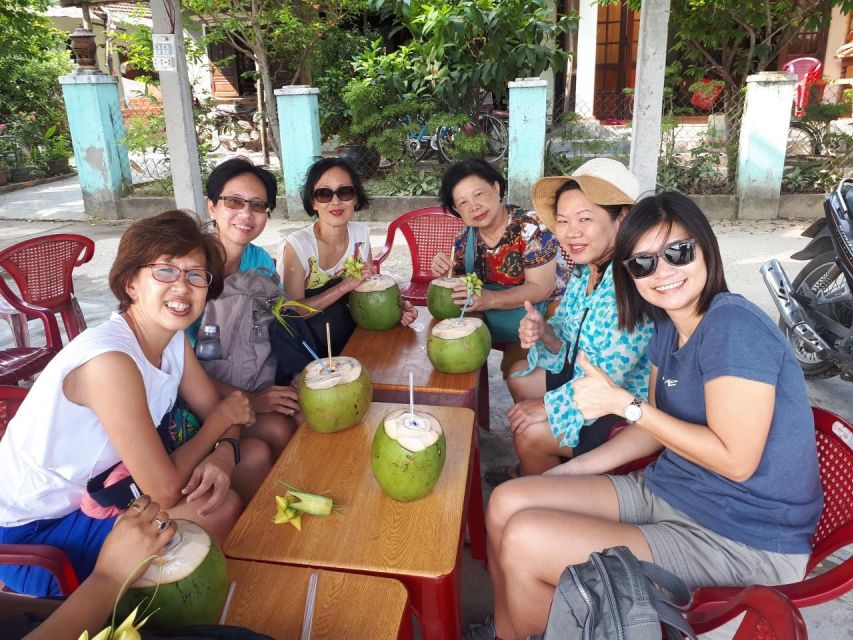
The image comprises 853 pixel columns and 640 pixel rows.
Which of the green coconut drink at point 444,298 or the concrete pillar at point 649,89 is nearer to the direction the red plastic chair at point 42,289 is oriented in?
the green coconut drink

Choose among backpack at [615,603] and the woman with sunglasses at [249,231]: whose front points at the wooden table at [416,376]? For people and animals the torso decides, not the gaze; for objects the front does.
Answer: the woman with sunglasses

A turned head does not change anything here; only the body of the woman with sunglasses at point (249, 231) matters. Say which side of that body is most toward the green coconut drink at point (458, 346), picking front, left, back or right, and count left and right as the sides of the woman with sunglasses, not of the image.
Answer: front

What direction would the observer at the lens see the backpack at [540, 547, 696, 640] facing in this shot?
facing the viewer and to the left of the viewer

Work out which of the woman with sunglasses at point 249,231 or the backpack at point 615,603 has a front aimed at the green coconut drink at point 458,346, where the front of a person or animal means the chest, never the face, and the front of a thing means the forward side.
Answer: the woman with sunglasses

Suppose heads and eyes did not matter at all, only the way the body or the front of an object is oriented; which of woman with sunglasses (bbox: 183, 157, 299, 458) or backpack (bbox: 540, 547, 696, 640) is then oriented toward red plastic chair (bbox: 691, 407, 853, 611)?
the woman with sunglasses

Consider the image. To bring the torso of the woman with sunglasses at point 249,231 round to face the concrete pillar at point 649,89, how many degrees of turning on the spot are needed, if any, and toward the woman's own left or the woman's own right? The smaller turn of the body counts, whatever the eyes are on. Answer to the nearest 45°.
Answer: approximately 90° to the woman's own left

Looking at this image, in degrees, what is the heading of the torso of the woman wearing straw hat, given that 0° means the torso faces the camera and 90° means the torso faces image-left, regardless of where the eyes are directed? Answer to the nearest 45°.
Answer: approximately 45°

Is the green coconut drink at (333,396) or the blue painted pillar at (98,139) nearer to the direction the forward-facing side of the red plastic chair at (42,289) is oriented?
the green coconut drink

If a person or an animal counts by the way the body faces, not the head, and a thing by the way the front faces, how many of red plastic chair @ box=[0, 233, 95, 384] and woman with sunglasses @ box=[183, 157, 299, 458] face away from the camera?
0

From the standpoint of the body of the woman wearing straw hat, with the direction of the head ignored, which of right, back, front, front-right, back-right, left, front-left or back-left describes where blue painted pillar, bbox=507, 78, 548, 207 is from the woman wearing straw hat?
back-right

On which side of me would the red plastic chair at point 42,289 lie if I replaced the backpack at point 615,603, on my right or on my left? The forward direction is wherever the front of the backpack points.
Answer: on my right
